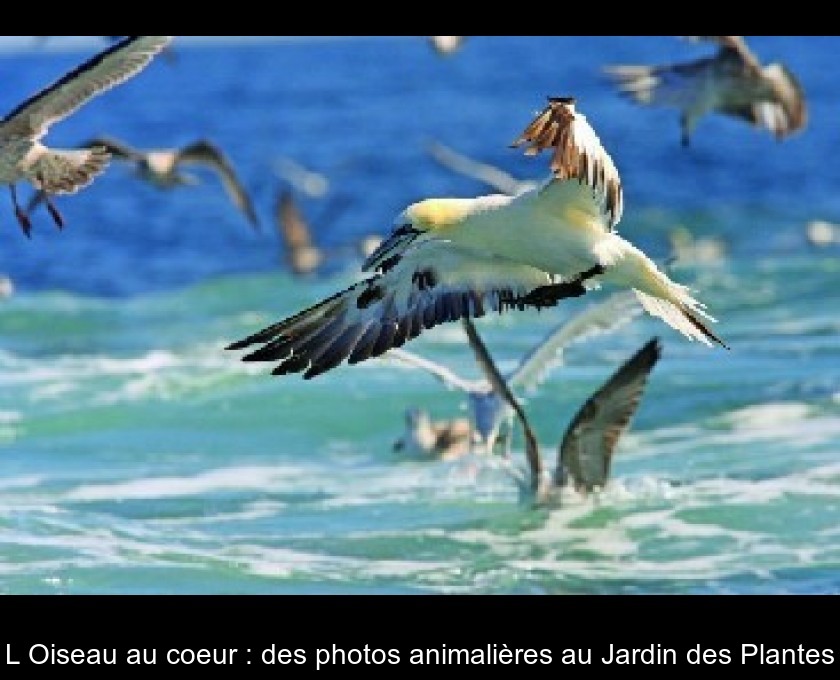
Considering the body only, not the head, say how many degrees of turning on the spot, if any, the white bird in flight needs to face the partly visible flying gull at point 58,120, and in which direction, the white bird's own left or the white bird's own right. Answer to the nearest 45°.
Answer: approximately 45° to the white bird's own right

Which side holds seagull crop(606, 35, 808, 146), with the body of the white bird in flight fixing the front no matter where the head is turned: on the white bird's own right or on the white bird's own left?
on the white bird's own right

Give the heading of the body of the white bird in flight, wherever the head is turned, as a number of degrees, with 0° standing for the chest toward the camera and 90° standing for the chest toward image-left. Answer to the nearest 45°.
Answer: approximately 90°
